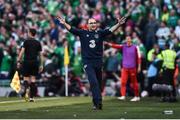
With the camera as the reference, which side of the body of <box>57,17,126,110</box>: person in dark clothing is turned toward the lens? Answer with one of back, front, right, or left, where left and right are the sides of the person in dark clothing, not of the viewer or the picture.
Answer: front

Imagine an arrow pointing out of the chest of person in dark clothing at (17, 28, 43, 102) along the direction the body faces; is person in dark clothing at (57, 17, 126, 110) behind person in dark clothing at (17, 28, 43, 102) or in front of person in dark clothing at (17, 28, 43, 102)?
behind

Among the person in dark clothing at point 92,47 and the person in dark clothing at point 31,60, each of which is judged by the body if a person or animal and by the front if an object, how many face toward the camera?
1

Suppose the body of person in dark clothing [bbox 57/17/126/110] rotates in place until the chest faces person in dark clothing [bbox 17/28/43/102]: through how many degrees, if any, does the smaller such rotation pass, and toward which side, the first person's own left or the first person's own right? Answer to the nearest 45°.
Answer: approximately 135° to the first person's own right

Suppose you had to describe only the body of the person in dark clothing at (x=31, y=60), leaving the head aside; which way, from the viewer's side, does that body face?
away from the camera

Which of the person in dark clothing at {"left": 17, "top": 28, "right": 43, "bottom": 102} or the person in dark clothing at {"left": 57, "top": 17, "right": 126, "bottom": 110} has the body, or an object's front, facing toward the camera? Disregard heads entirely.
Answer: the person in dark clothing at {"left": 57, "top": 17, "right": 126, "bottom": 110}

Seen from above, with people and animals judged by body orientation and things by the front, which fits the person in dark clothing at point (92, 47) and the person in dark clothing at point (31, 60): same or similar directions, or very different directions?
very different directions
